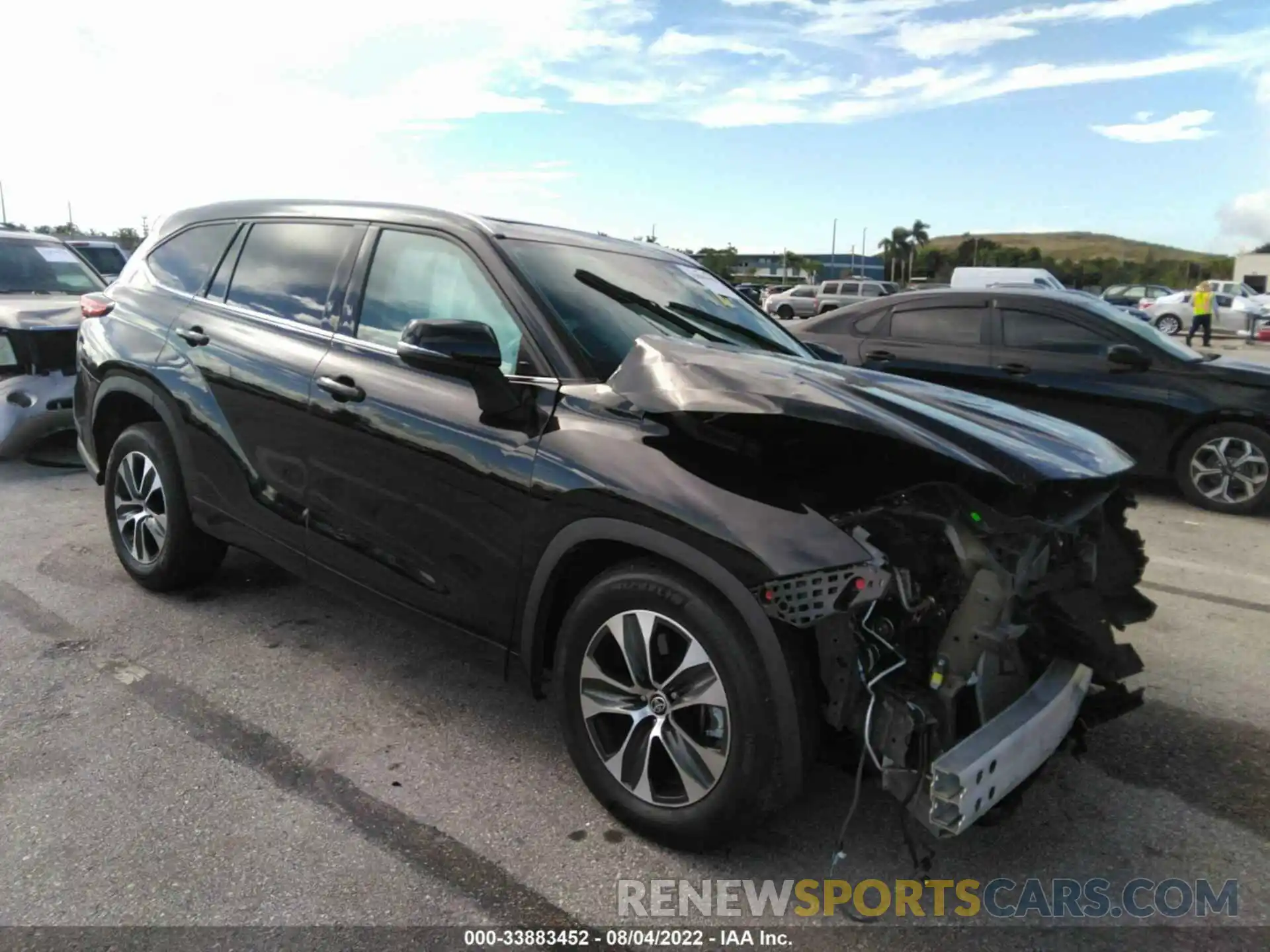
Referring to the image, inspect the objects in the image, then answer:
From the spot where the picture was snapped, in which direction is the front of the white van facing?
facing to the right of the viewer

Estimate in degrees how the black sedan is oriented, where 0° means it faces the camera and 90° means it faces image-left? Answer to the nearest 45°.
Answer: approximately 270°

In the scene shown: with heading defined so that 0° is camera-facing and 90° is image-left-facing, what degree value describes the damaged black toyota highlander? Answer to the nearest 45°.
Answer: approximately 315°

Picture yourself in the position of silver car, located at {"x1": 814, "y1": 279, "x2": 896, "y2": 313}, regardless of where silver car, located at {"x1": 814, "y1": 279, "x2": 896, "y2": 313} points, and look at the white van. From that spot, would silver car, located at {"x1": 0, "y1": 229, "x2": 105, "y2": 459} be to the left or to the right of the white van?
right

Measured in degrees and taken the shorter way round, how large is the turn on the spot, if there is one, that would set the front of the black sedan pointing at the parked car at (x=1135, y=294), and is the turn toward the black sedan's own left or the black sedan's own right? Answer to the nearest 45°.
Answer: approximately 90° to the black sedan's own left

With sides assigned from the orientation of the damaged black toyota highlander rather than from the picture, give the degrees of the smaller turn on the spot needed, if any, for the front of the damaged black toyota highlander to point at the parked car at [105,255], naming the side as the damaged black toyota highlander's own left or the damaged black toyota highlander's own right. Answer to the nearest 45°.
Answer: approximately 180°
